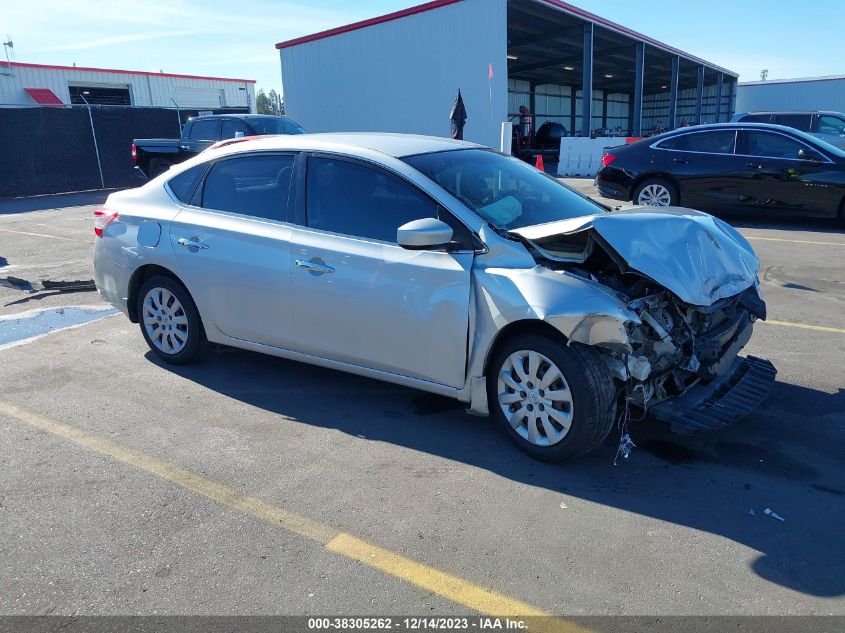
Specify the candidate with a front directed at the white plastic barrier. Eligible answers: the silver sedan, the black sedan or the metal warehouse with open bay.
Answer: the metal warehouse with open bay

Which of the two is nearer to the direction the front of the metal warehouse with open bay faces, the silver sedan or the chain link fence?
the silver sedan

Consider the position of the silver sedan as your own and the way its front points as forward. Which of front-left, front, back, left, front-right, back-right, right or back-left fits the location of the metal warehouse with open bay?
back-left

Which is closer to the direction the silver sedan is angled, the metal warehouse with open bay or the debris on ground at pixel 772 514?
the debris on ground

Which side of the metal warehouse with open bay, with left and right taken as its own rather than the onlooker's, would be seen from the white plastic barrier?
front

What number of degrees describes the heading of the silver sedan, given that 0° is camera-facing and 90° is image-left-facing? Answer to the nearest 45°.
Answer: approximately 315°

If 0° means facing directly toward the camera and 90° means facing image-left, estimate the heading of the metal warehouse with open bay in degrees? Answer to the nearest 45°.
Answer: approximately 315°

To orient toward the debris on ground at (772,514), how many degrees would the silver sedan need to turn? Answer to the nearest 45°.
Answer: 0° — it already faces it

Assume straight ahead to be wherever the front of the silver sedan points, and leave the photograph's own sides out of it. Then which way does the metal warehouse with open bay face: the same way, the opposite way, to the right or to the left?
the same way

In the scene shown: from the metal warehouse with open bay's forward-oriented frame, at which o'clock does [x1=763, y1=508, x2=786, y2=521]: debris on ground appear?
The debris on ground is roughly at 1 o'clock from the metal warehouse with open bay.

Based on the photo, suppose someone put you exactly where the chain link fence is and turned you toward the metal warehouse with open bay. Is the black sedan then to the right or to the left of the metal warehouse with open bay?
right

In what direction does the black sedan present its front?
to the viewer's right

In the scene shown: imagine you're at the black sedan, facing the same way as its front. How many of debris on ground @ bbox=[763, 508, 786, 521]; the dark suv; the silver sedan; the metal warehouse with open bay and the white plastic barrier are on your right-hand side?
2

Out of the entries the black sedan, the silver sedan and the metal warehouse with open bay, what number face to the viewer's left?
0

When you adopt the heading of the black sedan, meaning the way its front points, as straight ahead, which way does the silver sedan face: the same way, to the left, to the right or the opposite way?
the same way

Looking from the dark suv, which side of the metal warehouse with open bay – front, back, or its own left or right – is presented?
front

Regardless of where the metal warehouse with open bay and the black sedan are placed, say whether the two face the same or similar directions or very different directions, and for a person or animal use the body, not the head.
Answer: same or similar directions
